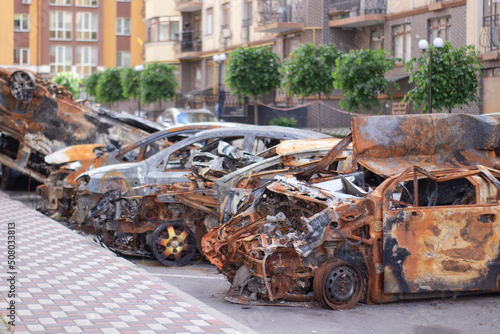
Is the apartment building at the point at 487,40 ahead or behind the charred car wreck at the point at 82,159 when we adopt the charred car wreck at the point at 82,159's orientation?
behind

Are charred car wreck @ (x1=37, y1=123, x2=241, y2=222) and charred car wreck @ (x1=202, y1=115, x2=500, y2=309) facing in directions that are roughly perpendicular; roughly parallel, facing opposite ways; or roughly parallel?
roughly parallel

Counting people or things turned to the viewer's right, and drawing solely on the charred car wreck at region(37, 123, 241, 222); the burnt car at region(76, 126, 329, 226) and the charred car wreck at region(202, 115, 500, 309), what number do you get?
0

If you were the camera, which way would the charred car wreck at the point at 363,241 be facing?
facing the viewer and to the left of the viewer

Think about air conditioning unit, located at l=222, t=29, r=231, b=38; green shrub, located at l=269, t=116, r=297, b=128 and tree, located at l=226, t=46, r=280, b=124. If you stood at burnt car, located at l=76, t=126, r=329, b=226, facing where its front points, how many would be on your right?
3

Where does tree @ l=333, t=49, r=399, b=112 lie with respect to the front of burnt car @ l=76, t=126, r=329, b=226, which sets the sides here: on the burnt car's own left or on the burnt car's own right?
on the burnt car's own right

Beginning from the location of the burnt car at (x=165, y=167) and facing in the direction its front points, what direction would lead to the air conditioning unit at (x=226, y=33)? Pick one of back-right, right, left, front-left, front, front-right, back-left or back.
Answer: right

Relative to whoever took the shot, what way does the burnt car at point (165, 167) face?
facing to the left of the viewer

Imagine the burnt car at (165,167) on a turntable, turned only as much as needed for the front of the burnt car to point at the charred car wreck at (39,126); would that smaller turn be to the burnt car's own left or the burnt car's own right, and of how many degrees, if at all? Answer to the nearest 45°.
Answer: approximately 45° to the burnt car's own right

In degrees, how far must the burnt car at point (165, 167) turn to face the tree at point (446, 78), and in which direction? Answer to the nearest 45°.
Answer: approximately 135° to its right
